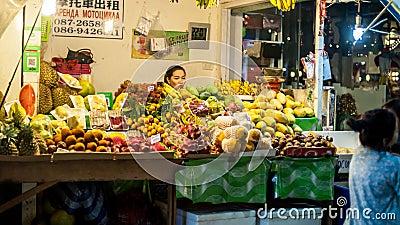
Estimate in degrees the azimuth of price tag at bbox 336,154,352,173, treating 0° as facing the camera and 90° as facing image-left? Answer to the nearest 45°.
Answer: approximately 0°

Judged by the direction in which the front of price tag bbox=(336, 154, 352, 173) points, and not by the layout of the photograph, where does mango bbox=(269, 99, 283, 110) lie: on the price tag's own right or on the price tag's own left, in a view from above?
on the price tag's own right

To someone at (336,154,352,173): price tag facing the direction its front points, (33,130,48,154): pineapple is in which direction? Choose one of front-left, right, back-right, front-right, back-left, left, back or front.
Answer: front-right

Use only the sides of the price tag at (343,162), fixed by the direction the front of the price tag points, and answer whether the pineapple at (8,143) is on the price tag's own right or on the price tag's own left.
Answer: on the price tag's own right

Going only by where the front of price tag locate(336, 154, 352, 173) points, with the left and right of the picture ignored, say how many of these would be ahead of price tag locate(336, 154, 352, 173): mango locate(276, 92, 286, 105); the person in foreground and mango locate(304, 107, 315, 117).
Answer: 1

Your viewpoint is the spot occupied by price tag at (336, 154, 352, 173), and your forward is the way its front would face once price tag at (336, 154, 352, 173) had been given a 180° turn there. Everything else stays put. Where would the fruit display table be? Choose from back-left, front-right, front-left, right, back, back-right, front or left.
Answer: back-left
